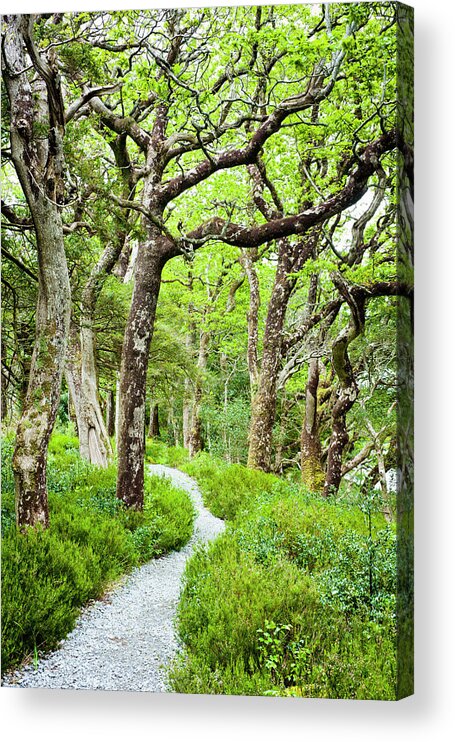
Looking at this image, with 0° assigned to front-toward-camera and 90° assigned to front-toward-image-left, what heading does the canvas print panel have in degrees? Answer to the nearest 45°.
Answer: approximately 45°
